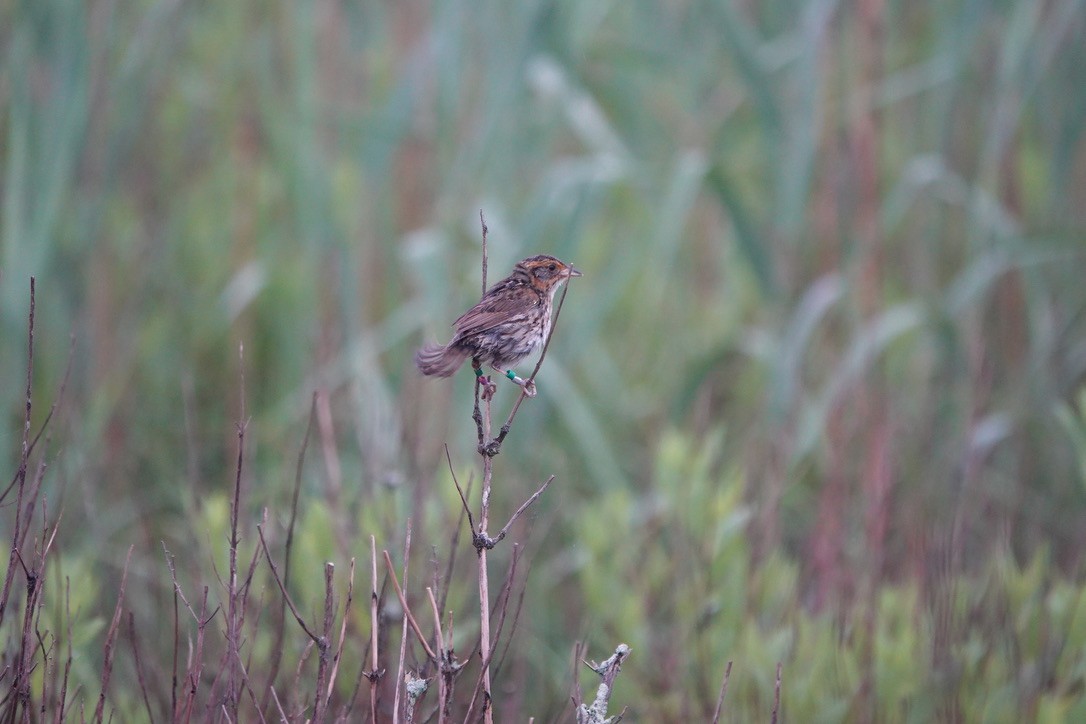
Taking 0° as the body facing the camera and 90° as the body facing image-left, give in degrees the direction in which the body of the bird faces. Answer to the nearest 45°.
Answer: approximately 270°
